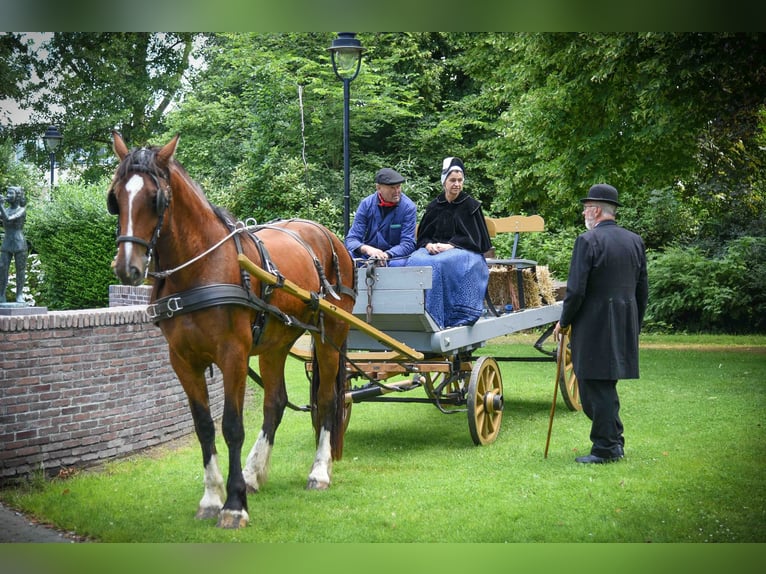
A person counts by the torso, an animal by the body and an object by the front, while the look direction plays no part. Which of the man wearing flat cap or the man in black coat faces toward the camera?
the man wearing flat cap

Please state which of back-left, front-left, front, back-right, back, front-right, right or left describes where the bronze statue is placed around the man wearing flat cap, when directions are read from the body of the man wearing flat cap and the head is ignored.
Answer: right

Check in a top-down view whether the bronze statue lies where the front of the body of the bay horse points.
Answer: no

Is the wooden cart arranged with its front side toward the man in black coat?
no

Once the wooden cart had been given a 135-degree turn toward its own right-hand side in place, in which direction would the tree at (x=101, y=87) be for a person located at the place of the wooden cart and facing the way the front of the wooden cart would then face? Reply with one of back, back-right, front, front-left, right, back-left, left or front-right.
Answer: front-left

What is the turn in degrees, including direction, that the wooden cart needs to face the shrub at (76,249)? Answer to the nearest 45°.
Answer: approximately 90° to its right

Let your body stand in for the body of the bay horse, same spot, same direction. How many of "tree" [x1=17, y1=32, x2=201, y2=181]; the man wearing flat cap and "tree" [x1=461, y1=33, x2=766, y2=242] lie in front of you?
0

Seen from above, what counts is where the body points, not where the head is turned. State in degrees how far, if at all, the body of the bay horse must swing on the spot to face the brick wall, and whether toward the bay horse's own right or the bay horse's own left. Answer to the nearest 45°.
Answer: approximately 90° to the bay horse's own right

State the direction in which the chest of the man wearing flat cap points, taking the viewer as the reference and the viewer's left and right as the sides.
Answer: facing the viewer

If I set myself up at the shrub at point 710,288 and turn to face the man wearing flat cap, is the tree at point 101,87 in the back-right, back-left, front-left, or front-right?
front-right

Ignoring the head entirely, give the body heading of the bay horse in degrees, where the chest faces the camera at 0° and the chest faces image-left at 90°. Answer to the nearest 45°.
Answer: approximately 45°

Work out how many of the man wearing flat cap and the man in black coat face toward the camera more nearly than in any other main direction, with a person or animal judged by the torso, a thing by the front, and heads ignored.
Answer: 1

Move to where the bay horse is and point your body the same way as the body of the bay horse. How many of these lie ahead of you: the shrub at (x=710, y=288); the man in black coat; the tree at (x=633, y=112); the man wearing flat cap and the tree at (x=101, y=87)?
0

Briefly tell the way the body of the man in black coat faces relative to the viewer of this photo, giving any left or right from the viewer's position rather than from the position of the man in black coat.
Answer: facing away from the viewer and to the left of the viewer

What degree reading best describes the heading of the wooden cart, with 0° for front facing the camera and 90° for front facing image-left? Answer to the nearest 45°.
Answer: approximately 45°

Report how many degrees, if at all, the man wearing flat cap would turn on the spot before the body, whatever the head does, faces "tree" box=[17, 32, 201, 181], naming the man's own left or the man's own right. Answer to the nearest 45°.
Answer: approximately 135° to the man's own right
